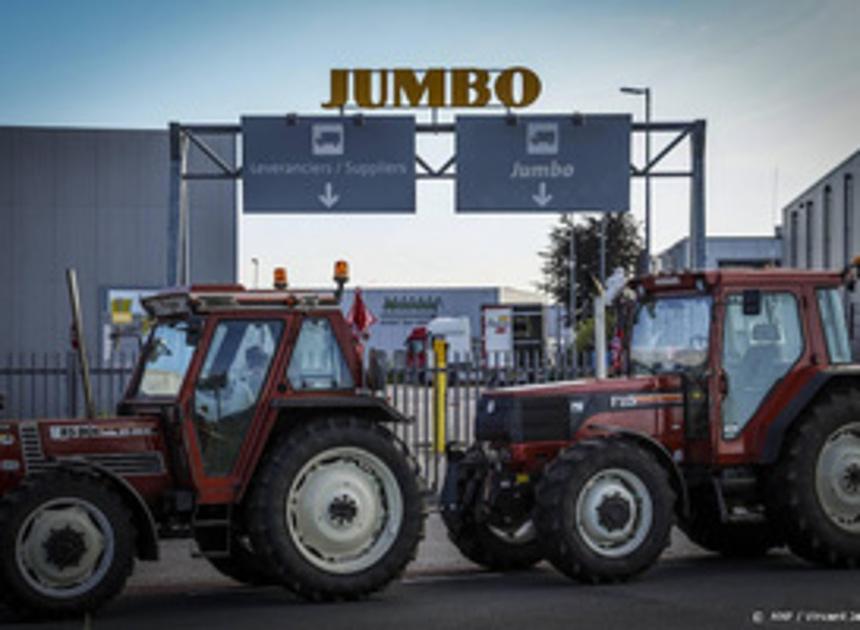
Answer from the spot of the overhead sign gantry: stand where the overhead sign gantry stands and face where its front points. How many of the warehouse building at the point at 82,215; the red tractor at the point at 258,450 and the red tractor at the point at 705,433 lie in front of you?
2

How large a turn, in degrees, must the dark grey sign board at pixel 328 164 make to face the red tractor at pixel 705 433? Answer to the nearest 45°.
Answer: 0° — it already faces it

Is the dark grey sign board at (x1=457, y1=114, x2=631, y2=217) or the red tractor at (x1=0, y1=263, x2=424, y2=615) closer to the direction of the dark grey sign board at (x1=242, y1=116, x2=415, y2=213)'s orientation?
the red tractor

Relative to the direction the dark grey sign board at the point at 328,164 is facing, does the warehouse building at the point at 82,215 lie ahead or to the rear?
to the rear

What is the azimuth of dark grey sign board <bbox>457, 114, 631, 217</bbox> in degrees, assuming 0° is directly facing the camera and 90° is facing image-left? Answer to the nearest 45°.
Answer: approximately 0°

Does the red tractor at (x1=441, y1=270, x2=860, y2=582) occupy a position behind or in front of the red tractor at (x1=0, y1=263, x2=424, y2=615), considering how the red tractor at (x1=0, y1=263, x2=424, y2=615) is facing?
behind

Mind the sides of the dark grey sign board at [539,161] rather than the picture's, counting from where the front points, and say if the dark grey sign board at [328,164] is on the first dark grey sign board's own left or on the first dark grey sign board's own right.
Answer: on the first dark grey sign board's own right

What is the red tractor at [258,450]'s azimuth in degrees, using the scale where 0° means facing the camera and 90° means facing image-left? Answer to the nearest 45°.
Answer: approximately 90°

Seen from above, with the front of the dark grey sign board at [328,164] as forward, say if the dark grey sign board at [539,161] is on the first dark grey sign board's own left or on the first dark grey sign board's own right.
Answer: on the first dark grey sign board's own left

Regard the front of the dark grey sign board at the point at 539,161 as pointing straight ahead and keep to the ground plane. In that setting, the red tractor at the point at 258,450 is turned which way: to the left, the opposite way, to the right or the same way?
to the right
